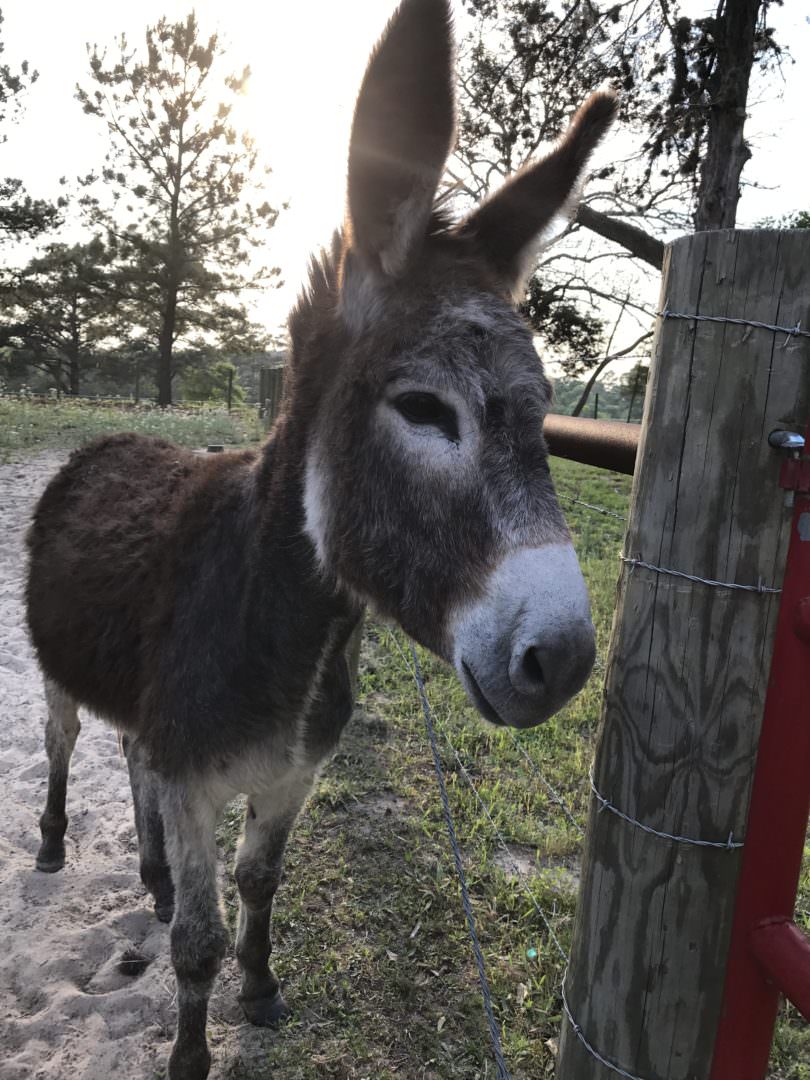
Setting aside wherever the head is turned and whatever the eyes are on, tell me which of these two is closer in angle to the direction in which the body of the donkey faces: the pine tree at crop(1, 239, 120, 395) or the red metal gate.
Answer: the red metal gate

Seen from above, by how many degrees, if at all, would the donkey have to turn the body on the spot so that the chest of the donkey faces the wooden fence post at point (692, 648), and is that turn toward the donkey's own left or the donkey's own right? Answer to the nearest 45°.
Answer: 0° — it already faces it

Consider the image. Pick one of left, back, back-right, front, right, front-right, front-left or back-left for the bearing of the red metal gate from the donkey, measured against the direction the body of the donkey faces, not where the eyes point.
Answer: front

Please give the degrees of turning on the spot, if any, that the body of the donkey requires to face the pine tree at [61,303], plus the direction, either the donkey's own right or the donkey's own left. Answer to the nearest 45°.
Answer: approximately 135° to the donkey's own left

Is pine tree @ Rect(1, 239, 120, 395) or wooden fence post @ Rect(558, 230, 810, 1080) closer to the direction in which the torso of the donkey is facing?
the wooden fence post

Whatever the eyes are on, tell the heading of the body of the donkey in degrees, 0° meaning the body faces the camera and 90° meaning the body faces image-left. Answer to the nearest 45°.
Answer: approximately 315°
